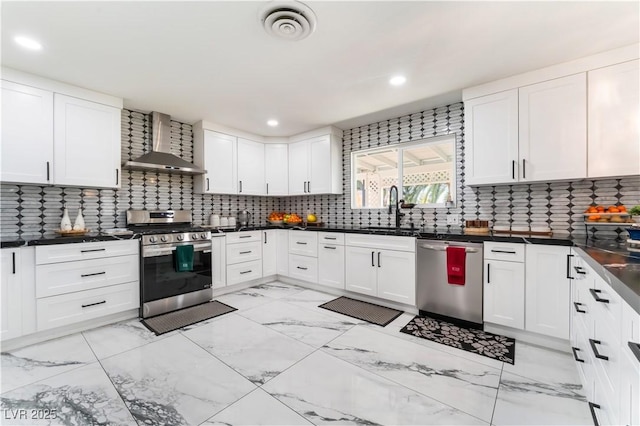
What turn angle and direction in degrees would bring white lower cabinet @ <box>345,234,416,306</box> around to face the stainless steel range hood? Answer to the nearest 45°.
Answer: approximately 45° to its right

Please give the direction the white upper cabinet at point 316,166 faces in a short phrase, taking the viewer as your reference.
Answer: facing the viewer and to the left of the viewer

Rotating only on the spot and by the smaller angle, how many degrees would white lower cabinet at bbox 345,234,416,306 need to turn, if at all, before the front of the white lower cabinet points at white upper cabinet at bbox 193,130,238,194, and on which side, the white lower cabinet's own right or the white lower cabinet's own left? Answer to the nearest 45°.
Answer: approximately 45° to the white lower cabinet's own right

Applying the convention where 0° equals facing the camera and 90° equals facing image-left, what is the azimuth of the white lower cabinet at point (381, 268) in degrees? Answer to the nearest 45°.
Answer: approximately 45°

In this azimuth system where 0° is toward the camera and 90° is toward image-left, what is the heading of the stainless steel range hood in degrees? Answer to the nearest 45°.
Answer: approximately 315°

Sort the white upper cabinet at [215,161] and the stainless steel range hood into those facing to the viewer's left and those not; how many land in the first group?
0

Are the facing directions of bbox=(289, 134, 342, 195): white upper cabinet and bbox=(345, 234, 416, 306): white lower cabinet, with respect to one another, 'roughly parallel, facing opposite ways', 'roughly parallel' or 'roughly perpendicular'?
roughly parallel

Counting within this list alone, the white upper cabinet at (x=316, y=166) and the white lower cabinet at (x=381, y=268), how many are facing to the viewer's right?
0

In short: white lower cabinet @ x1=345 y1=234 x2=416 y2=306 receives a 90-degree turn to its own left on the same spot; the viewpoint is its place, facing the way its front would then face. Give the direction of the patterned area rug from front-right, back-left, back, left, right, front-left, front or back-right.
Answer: front
